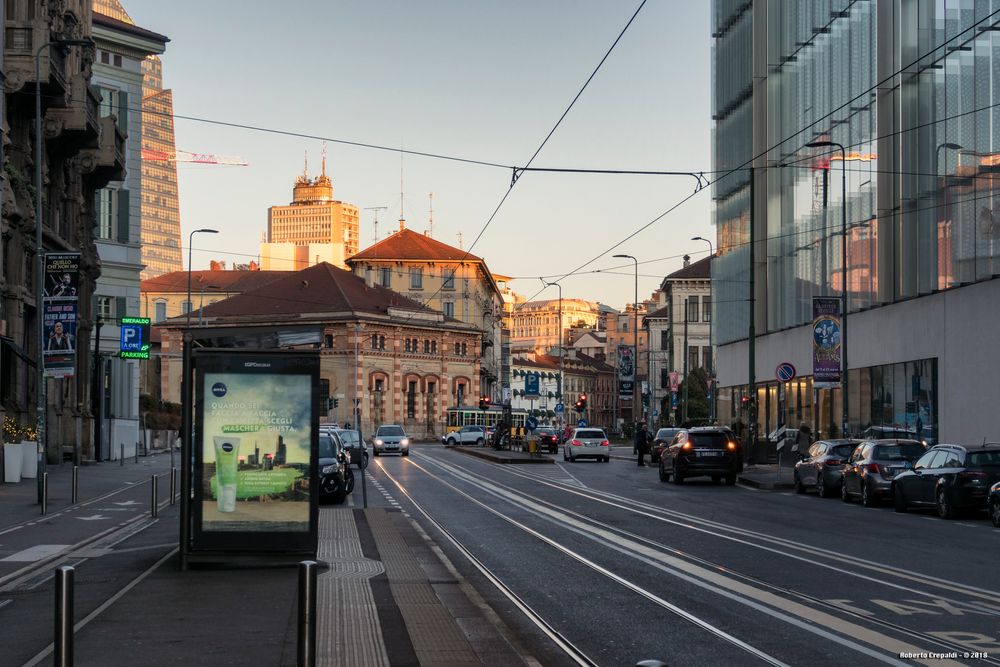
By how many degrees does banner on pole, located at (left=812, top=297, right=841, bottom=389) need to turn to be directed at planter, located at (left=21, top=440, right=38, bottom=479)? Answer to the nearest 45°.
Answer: approximately 90° to its right

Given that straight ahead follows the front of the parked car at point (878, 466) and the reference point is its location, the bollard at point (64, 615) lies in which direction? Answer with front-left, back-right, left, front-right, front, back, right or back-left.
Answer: back-left

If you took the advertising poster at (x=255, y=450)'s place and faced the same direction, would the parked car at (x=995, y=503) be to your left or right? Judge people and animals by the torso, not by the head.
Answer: on your left

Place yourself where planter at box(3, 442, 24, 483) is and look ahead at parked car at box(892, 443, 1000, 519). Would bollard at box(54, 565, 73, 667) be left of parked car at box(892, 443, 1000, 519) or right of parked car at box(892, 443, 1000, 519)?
right

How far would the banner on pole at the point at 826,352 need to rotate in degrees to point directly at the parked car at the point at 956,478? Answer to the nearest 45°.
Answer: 0° — it already faces it

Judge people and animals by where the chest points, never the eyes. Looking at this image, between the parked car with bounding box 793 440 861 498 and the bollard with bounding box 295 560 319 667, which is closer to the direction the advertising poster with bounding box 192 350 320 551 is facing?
the bollard

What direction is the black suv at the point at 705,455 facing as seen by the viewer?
away from the camera

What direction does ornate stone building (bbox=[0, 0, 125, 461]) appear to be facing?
to the viewer's right

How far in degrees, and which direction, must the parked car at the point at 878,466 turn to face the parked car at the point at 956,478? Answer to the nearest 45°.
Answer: approximately 135° to its left

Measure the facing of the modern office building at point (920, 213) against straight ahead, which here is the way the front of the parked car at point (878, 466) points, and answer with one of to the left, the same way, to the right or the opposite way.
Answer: to the left

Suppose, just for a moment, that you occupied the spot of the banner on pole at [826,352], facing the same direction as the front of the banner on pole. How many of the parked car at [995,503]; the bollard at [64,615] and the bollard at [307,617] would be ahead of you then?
3

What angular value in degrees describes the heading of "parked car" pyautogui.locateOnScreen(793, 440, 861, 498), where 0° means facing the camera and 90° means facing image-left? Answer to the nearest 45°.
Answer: approximately 135°
